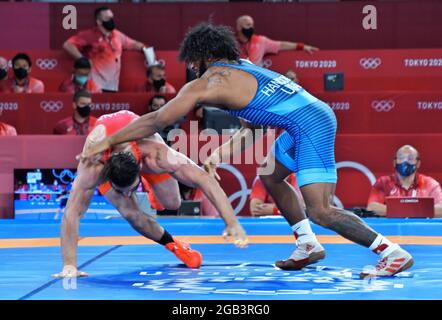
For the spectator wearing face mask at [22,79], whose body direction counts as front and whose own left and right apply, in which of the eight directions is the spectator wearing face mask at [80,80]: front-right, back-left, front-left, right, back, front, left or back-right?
left

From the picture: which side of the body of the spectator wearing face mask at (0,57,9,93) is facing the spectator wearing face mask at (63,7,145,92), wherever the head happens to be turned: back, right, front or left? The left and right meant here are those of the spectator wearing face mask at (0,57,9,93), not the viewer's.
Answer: left

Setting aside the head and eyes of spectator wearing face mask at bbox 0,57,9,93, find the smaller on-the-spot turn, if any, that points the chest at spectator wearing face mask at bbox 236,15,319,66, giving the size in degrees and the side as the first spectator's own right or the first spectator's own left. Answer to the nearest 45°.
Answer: approximately 90° to the first spectator's own left

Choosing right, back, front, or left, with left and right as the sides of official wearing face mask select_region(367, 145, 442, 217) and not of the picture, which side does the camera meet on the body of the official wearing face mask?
front

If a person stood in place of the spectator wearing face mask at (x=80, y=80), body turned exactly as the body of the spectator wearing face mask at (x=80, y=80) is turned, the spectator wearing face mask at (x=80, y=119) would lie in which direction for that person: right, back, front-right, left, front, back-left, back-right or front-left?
front

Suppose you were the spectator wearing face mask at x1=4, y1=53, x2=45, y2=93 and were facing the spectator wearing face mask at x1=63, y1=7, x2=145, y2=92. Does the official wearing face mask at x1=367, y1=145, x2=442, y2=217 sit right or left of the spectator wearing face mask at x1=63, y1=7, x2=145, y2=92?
right

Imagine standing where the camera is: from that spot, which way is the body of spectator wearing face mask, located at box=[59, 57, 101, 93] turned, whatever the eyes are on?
toward the camera

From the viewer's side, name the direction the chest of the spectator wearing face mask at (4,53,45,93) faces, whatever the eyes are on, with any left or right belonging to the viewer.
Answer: facing the viewer

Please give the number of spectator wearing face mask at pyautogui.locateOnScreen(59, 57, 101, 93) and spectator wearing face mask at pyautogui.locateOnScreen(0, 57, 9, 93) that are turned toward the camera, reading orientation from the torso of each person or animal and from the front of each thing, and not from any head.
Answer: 2

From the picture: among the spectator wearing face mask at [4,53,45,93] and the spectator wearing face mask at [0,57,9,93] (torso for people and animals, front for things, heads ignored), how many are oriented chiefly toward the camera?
2

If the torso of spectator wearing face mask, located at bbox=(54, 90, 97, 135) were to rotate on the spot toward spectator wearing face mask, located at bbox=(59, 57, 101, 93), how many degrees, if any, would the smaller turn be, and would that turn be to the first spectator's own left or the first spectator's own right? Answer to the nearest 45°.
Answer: approximately 135° to the first spectator's own left

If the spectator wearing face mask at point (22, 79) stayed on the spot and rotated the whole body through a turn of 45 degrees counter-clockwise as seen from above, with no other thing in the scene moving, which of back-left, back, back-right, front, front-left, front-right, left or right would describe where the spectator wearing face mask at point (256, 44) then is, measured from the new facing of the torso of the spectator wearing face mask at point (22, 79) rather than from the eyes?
front-left

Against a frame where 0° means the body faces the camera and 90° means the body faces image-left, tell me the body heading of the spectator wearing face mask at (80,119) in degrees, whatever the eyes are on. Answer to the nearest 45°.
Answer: approximately 315°
